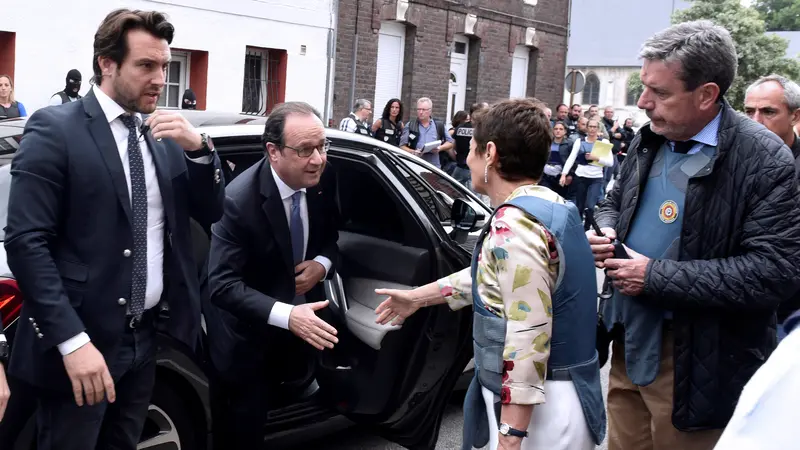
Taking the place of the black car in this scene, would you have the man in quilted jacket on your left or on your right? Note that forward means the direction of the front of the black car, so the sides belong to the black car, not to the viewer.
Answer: on your right

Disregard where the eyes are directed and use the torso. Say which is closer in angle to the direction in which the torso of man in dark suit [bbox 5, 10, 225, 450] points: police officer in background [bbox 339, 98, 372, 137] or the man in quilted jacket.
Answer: the man in quilted jacket

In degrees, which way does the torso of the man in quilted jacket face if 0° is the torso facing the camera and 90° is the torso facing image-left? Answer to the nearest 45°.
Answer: approximately 45°

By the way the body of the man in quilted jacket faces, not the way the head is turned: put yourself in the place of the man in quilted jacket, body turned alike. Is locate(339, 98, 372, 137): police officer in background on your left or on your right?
on your right

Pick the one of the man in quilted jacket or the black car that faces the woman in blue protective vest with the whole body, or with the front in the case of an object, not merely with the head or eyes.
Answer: the man in quilted jacket

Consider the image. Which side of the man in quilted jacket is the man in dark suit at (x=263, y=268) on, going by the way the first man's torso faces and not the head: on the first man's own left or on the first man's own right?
on the first man's own right

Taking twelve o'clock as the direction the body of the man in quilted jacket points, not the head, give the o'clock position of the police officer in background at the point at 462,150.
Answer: The police officer in background is roughly at 4 o'clock from the man in quilted jacket.

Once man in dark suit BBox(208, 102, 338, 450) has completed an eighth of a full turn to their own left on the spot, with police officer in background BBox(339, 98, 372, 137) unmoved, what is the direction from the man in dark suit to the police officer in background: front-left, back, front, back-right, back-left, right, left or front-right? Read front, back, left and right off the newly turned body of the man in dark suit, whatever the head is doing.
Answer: left

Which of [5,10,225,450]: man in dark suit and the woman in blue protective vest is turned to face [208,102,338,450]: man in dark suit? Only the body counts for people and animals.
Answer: the woman in blue protective vest

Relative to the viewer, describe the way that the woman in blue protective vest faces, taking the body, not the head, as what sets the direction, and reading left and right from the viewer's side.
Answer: facing away from the viewer and to the left of the viewer

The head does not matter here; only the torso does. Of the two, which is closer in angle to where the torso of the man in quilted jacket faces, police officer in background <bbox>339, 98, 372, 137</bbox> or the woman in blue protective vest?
the woman in blue protective vest

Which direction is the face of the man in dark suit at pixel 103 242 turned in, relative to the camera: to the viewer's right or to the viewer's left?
to the viewer's right
